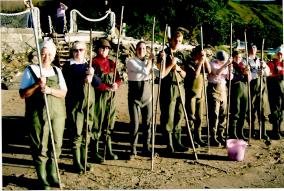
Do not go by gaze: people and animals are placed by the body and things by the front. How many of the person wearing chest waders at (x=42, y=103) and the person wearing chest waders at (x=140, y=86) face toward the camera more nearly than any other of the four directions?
2

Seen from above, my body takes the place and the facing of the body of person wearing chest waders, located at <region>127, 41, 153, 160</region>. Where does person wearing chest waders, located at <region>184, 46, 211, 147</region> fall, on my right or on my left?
on my left

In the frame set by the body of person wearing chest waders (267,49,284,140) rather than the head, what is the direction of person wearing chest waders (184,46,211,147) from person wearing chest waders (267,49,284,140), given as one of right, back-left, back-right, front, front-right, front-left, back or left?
right

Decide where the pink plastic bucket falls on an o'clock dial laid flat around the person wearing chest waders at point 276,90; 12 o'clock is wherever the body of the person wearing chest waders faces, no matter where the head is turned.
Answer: The pink plastic bucket is roughly at 2 o'clock from the person wearing chest waders.

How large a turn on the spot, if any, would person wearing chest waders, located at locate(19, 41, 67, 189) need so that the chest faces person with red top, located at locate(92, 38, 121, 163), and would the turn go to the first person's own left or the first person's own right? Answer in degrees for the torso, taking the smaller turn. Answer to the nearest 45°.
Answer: approximately 135° to the first person's own left

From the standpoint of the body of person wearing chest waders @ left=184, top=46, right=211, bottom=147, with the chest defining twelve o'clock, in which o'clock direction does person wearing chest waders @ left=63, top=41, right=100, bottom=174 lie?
person wearing chest waders @ left=63, top=41, right=100, bottom=174 is roughly at 3 o'clock from person wearing chest waders @ left=184, top=46, right=211, bottom=147.

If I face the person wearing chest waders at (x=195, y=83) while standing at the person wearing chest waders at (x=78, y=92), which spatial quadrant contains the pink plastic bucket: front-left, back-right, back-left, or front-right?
front-right

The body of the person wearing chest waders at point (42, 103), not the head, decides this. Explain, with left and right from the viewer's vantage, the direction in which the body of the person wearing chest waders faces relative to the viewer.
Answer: facing the viewer

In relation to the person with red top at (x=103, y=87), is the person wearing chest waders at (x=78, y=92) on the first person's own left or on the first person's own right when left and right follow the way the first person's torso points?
on the first person's own right

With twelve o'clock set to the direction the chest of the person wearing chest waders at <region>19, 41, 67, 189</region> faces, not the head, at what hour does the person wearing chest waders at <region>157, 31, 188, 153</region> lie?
the person wearing chest waders at <region>157, 31, 188, 153</region> is roughly at 8 o'clock from the person wearing chest waders at <region>19, 41, 67, 189</region>.

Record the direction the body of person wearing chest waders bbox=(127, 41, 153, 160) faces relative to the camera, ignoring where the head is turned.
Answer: toward the camera

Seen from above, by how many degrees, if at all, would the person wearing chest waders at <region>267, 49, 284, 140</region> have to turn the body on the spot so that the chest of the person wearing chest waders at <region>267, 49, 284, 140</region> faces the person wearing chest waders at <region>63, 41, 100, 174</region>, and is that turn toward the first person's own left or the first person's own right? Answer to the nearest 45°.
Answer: approximately 90° to the first person's own right

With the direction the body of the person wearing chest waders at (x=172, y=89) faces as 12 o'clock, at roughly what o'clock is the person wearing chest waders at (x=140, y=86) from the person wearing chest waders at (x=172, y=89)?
the person wearing chest waders at (x=140, y=86) is roughly at 3 o'clock from the person wearing chest waders at (x=172, y=89).

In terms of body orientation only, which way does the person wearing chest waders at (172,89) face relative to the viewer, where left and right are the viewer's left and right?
facing the viewer and to the right of the viewer

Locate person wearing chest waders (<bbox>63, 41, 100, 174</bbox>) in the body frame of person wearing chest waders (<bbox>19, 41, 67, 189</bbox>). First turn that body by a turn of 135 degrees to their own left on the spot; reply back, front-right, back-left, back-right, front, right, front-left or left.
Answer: front

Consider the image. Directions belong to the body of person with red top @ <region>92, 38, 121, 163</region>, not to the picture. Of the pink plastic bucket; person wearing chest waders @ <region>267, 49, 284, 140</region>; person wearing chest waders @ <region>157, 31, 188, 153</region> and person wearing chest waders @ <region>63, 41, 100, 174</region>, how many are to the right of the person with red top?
1
